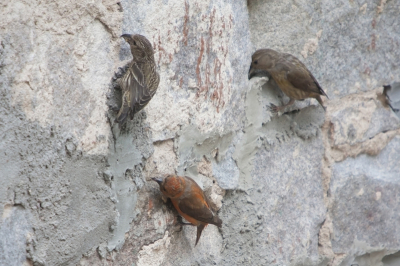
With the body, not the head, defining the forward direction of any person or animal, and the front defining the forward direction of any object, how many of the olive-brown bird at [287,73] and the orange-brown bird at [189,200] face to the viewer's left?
2

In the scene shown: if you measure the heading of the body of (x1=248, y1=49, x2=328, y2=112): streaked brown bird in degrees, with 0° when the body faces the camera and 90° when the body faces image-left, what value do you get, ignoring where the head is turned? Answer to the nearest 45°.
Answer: approximately 90°

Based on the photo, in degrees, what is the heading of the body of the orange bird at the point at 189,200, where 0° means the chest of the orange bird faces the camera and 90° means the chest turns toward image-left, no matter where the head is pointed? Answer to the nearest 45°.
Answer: approximately 90°
